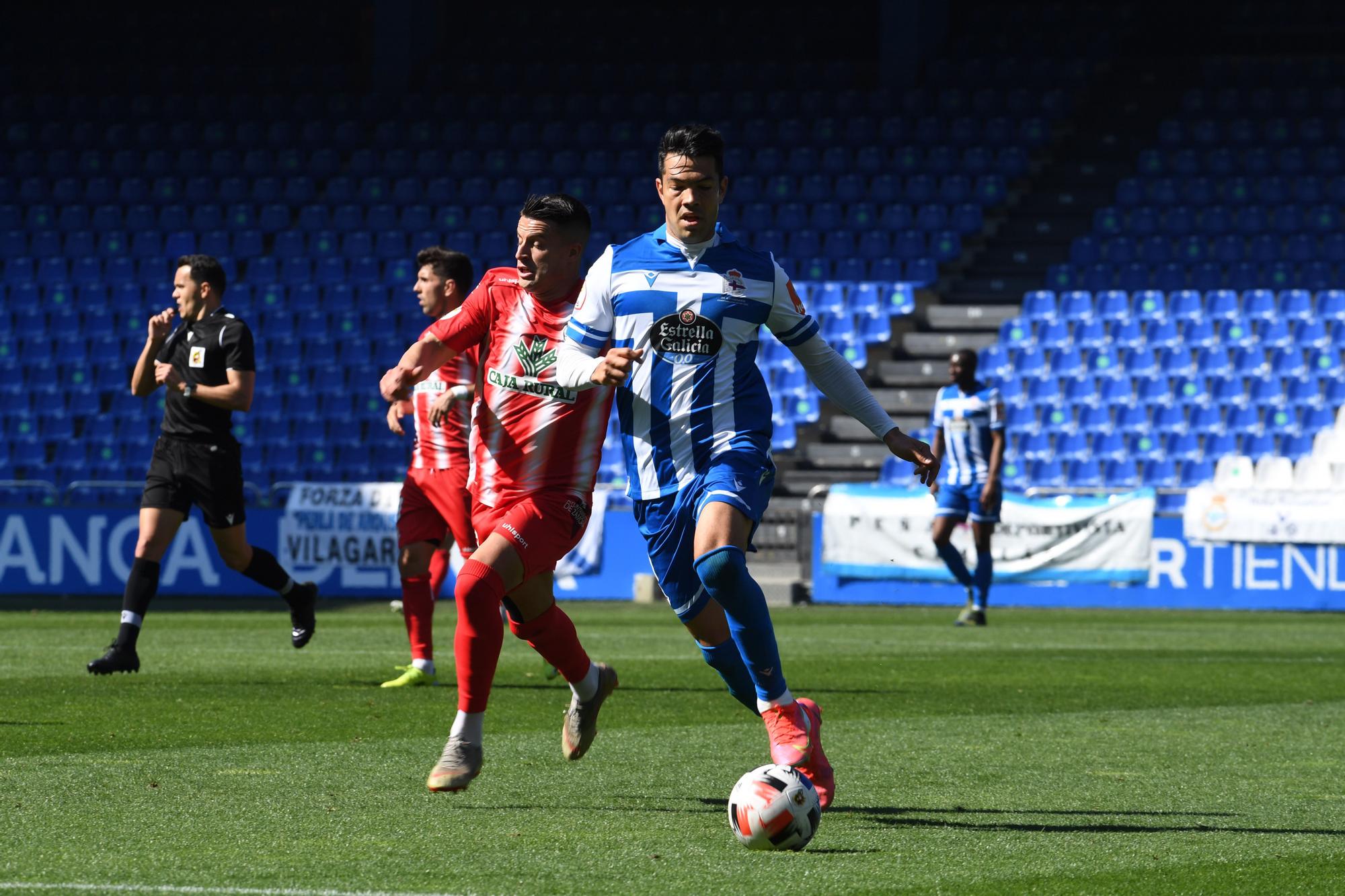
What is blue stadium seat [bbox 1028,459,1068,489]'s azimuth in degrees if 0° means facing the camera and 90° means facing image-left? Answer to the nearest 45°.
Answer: approximately 0°

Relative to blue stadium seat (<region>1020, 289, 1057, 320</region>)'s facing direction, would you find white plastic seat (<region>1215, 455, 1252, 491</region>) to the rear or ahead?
ahead

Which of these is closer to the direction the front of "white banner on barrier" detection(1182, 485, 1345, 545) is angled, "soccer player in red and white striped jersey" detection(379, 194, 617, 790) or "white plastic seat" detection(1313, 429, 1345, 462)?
the soccer player in red and white striped jersey

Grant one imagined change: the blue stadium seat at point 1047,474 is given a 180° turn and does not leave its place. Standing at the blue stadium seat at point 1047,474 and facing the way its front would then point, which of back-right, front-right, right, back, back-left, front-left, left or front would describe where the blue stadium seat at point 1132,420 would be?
front-right

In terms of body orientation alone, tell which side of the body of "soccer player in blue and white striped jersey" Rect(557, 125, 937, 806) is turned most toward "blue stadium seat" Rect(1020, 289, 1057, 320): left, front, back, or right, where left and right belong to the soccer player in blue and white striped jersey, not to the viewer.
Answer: back

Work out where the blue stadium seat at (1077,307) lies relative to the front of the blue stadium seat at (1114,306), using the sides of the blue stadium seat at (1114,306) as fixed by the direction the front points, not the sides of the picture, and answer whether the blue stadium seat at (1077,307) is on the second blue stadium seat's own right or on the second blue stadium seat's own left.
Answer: on the second blue stadium seat's own right

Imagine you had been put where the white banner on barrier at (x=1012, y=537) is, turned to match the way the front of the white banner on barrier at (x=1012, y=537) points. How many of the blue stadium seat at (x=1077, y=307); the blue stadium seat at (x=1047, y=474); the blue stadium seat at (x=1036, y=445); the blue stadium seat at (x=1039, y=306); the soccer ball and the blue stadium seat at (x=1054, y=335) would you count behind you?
5

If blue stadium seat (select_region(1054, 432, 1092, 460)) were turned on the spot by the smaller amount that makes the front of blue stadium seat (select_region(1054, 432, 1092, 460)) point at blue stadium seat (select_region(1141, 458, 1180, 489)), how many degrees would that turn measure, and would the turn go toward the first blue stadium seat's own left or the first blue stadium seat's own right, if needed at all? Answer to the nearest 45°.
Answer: approximately 90° to the first blue stadium seat's own left

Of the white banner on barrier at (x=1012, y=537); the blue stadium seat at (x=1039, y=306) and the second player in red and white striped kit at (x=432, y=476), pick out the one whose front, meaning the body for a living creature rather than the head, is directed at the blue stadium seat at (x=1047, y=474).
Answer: the blue stadium seat at (x=1039, y=306)
